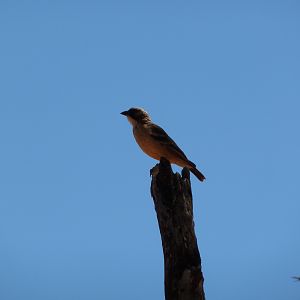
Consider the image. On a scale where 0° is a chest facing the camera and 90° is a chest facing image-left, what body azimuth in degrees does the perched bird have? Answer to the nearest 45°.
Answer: approximately 90°
